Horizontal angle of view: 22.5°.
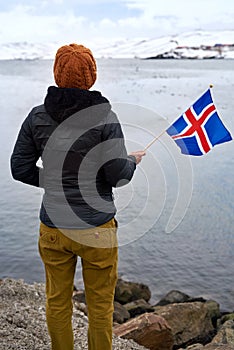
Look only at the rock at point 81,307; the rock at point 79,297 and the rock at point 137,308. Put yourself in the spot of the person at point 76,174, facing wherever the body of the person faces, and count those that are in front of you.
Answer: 3

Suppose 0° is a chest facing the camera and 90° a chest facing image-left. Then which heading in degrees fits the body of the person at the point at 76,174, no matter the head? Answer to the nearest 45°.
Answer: approximately 180°

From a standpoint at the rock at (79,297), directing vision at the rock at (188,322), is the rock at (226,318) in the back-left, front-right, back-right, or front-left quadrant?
front-left

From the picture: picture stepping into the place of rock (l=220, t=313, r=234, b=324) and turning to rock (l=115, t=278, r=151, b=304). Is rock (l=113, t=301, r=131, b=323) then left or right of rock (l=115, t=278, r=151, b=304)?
left

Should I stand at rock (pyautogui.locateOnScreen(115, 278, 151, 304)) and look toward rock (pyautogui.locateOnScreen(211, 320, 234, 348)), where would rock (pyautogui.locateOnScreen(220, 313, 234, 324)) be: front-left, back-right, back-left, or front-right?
front-left

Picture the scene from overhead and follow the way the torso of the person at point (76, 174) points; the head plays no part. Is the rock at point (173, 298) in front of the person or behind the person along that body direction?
in front

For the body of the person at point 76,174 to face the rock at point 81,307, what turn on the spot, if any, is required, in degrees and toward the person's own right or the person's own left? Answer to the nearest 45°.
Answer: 0° — they already face it

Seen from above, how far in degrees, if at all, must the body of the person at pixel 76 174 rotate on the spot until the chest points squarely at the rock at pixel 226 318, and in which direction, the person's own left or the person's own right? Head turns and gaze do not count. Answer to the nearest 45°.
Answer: approximately 45° to the person's own right

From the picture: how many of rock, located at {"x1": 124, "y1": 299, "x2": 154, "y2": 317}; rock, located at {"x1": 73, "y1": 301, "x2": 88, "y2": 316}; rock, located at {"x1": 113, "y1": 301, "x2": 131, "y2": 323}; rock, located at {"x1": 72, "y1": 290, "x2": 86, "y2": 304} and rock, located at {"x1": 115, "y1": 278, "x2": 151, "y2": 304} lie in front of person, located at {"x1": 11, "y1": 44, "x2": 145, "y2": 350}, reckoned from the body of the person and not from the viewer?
5

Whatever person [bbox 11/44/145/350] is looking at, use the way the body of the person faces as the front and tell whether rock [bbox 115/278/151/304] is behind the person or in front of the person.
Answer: in front

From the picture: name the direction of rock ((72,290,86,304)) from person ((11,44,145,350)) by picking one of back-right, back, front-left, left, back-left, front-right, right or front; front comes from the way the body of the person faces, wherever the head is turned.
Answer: front

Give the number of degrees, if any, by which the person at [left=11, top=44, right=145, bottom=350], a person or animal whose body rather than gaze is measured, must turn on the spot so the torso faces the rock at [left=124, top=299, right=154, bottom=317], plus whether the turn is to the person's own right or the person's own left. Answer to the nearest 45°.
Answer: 0° — they already face it
